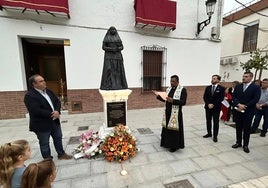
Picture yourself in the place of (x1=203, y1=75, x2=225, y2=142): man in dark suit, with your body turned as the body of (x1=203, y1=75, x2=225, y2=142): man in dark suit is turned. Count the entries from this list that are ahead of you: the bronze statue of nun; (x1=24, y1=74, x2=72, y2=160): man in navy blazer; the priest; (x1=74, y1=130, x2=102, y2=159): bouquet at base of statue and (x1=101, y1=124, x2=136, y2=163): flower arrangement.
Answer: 5

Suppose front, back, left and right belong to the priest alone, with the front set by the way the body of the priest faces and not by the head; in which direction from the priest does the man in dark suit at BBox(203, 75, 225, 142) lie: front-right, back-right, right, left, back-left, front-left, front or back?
back

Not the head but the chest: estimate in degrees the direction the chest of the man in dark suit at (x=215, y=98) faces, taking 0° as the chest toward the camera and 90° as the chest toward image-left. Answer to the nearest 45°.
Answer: approximately 45°

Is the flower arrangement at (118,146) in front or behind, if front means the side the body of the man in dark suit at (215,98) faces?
in front

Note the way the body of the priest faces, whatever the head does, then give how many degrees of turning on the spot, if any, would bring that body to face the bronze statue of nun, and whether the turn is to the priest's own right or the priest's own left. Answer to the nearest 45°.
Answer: approximately 45° to the priest's own right

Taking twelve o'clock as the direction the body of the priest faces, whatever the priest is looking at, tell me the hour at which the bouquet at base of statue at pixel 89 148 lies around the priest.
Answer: The bouquet at base of statue is roughly at 1 o'clock from the priest.

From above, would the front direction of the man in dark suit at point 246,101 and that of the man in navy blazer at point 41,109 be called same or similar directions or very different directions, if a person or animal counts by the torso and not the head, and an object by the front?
very different directions

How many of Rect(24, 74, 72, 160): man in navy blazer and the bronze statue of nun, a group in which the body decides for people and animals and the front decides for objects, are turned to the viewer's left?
0

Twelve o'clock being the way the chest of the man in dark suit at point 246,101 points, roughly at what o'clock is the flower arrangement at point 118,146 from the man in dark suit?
The flower arrangement is roughly at 12 o'clock from the man in dark suit.

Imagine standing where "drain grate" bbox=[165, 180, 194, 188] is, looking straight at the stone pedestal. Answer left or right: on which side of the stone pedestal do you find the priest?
right

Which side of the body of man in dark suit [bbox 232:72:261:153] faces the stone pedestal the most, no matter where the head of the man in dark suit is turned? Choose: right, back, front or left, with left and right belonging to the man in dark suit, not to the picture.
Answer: front

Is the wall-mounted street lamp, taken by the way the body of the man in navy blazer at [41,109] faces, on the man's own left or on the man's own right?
on the man's own left
